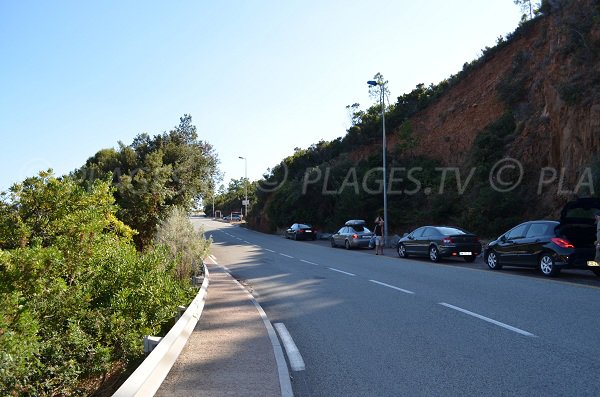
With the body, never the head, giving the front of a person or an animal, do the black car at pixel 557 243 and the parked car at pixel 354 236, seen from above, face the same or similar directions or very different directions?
same or similar directions

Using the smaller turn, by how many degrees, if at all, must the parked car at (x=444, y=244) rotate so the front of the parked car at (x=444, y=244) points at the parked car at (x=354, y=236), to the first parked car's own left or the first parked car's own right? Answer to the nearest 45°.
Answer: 0° — it already faces it

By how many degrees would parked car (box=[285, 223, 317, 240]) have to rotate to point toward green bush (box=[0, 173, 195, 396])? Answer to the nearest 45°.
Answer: approximately 135° to its left

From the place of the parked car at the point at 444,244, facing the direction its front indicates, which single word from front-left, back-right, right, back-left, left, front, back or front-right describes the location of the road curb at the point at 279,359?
back-left

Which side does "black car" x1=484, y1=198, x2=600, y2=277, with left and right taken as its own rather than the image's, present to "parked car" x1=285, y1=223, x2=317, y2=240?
front

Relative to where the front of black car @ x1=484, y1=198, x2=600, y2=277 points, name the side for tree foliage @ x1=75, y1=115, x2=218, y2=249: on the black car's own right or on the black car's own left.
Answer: on the black car's own left

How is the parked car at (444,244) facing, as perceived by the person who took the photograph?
facing away from the viewer and to the left of the viewer

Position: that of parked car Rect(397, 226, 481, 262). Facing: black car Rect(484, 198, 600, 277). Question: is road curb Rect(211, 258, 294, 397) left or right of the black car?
right

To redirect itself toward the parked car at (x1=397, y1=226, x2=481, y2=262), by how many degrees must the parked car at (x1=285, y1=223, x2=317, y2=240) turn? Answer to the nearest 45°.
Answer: approximately 135° to its left

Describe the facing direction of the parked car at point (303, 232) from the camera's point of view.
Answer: facing away from the viewer and to the left of the viewer

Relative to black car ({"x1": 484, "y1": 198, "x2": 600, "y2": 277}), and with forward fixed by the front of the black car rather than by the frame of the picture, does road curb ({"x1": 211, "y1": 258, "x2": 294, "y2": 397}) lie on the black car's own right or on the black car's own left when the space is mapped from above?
on the black car's own left

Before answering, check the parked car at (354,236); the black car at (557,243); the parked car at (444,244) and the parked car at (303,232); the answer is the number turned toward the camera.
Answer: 0

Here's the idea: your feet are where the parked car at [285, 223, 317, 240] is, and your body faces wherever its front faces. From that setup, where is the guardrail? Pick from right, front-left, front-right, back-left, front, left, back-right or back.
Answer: back-left

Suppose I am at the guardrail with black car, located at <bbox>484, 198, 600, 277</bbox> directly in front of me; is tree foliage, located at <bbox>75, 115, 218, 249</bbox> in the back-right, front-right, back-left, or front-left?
front-left

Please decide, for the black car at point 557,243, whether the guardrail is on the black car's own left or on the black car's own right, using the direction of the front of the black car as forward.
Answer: on the black car's own left

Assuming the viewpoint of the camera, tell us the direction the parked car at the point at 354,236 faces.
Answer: facing away from the viewer and to the left of the viewer

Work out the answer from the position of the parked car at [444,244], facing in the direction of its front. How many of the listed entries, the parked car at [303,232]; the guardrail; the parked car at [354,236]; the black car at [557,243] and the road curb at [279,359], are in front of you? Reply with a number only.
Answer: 2

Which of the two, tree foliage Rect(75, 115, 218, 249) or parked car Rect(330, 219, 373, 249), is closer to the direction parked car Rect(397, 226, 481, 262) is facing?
the parked car

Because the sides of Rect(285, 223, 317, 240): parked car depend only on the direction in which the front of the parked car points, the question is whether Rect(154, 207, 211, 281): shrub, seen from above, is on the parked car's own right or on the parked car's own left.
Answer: on the parked car's own left
